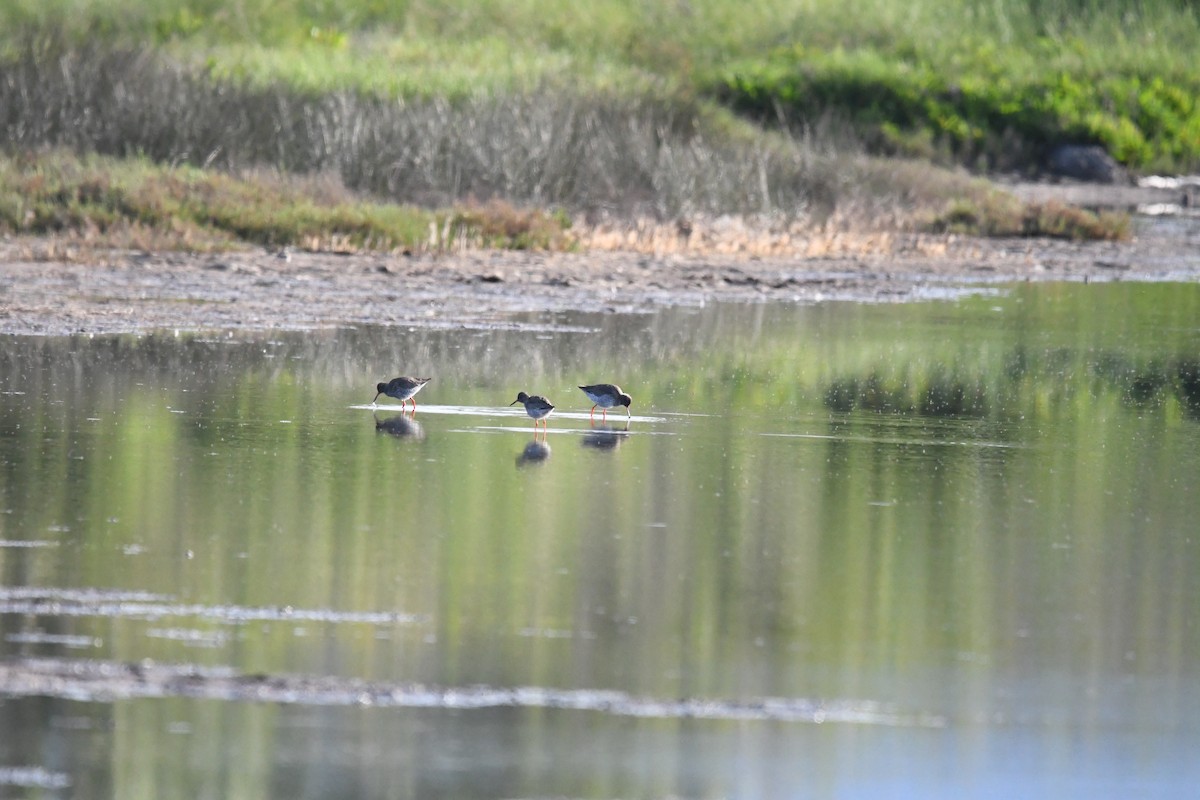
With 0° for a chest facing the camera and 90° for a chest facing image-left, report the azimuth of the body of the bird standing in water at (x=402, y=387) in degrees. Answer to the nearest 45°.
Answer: approximately 90°

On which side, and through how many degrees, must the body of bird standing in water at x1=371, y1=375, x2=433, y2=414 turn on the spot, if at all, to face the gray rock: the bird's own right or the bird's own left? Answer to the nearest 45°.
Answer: approximately 135° to the bird's own right

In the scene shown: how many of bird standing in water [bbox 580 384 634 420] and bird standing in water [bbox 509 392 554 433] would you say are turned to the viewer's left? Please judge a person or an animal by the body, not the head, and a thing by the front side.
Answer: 1

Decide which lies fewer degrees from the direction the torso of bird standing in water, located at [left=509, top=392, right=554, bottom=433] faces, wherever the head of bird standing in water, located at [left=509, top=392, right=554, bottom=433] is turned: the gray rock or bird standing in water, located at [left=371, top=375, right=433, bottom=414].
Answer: the bird standing in water

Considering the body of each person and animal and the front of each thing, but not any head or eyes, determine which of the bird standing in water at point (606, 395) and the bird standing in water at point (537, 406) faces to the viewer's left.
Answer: the bird standing in water at point (537, 406)

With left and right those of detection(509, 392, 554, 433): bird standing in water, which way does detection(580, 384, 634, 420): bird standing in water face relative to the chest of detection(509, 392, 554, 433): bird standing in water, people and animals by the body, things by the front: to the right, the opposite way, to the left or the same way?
the opposite way

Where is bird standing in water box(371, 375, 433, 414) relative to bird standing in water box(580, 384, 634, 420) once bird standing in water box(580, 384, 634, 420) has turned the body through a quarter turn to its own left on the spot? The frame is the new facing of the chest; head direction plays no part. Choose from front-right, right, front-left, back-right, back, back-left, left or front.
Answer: left

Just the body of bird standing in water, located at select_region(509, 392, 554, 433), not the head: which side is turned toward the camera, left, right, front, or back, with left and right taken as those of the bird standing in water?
left

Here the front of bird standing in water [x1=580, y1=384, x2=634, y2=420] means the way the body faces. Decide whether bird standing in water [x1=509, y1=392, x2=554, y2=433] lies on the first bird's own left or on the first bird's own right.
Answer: on the first bird's own right

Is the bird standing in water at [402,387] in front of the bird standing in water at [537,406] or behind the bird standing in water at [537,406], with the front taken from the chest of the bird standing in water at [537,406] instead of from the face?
in front

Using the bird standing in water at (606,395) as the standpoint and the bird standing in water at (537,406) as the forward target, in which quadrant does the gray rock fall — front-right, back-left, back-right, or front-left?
back-right

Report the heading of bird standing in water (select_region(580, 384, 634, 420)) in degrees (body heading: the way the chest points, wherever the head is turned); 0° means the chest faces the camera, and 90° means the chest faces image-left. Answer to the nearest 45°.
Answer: approximately 270°

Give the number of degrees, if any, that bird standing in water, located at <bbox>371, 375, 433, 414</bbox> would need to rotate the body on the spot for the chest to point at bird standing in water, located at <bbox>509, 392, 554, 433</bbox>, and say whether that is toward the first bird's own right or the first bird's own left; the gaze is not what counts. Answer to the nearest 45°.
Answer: approximately 135° to the first bird's own left
